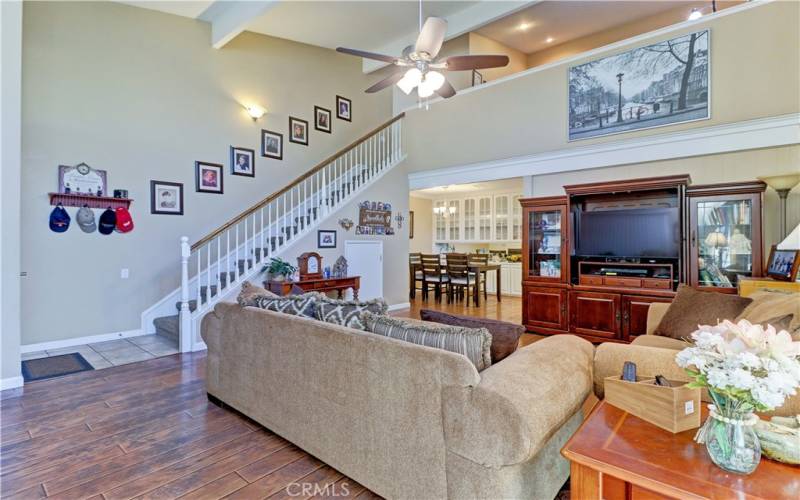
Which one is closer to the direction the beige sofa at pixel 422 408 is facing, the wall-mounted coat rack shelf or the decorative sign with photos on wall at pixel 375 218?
the decorative sign with photos on wall

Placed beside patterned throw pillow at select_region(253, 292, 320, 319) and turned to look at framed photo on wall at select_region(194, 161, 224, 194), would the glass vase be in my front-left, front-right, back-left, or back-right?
back-right

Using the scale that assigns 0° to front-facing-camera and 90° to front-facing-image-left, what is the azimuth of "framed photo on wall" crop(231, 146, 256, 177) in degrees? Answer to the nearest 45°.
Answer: approximately 315°

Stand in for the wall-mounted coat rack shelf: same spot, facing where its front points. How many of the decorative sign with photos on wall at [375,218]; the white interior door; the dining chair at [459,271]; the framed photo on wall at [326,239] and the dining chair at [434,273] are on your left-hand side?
5

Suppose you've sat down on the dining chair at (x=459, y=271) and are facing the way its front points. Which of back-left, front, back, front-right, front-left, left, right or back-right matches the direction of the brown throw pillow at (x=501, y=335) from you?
back-right

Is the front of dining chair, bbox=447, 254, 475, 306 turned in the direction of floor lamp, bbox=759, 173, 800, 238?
no

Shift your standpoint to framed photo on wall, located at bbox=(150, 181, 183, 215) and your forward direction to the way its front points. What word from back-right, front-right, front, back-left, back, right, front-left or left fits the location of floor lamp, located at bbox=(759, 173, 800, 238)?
front

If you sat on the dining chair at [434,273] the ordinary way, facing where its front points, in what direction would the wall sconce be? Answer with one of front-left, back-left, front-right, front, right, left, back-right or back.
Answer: back

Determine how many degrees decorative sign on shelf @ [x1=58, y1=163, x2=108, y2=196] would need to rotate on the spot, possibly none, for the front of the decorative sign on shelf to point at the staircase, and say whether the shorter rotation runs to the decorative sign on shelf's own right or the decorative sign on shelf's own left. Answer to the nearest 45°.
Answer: approximately 90° to the decorative sign on shelf's own left

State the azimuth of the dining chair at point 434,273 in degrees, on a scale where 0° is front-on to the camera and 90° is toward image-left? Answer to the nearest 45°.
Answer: approximately 225°

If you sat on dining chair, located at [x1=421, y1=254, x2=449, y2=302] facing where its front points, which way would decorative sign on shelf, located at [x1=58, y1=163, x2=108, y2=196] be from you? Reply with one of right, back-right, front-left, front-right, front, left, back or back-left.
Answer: back

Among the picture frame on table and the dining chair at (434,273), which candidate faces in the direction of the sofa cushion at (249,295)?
the picture frame on table

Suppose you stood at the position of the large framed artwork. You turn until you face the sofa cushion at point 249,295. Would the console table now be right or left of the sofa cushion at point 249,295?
right

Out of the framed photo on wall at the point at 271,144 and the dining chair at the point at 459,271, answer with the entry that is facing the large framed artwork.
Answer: the framed photo on wall

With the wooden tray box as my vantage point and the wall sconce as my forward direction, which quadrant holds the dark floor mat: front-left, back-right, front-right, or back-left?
front-left

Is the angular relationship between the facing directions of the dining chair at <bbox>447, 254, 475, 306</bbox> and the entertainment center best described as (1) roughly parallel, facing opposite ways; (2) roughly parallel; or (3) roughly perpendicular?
roughly parallel, facing opposite ways

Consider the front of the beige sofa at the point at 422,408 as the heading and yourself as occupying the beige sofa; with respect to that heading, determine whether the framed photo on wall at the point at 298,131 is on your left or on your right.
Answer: on your left

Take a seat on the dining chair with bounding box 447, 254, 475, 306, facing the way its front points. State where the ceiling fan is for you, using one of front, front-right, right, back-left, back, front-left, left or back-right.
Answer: back-right

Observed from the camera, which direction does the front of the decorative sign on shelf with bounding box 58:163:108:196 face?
facing the viewer

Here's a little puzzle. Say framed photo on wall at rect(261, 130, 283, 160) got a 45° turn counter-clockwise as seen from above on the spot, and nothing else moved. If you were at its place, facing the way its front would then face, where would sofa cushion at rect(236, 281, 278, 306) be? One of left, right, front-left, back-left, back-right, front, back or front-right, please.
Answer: right

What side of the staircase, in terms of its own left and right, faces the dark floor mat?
front

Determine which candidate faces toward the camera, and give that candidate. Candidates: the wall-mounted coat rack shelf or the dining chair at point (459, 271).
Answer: the wall-mounted coat rack shelf
